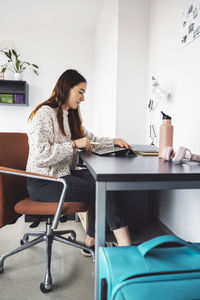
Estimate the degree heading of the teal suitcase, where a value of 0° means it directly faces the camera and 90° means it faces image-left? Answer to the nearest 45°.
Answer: approximately 0°

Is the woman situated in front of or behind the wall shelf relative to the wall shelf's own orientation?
in front

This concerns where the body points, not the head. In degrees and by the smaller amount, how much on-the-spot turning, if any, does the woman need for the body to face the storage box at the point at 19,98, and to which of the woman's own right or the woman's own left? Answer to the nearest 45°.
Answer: approximately 90° to the woman's own left

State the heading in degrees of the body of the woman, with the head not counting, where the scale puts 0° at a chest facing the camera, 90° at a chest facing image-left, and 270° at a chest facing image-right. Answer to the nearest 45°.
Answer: approximately 270°

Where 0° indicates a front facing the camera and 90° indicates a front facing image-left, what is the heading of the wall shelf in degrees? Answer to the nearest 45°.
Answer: approximately 0°

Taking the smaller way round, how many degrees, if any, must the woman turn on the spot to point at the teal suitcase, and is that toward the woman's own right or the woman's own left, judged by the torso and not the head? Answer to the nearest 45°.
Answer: approximately 90° to the woman's own right

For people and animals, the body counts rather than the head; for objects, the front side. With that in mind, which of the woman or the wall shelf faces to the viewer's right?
the woman

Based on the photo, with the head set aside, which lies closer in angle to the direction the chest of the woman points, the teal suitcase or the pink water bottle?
the pink water bottle

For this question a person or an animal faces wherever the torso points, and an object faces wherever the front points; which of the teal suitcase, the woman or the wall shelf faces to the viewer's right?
the woman

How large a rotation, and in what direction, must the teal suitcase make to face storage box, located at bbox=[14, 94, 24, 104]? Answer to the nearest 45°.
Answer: approximately 135° to its right

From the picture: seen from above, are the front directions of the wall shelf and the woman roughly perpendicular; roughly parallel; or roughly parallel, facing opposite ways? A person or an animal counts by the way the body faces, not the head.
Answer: roughly perpendicular

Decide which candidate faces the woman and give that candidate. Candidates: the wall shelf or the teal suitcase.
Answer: the wall shelf
